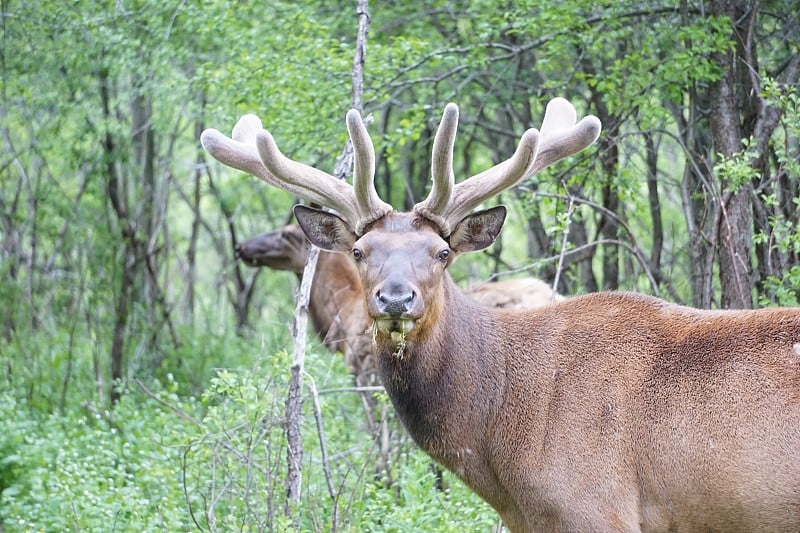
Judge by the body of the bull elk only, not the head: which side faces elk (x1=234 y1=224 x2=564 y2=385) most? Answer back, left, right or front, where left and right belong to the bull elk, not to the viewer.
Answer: right

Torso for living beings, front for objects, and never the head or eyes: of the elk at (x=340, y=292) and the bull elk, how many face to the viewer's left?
2

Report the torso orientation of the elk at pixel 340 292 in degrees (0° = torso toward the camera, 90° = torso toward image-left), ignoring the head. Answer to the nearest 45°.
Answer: approximately 90°

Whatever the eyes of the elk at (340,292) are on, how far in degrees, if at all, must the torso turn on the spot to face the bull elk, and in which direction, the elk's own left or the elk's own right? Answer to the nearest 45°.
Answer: approximately 90° to the elk's own left

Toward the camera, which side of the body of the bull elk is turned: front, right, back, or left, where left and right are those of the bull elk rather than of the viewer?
left
